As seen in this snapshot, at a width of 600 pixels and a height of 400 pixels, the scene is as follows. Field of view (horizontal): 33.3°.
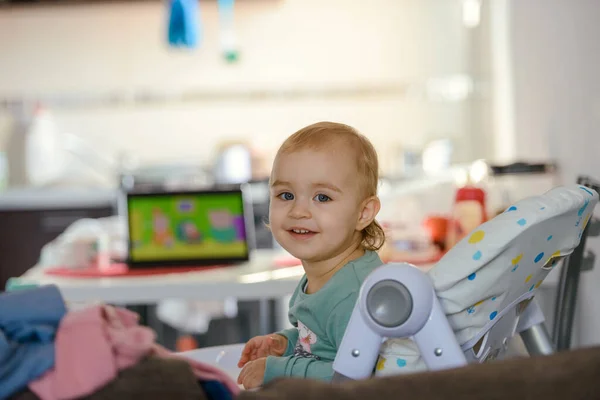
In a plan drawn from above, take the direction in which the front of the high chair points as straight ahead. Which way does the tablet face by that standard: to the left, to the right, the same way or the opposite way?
to the left

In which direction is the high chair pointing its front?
to the viewer's left

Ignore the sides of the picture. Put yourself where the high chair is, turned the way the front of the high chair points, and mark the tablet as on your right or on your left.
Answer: on your right

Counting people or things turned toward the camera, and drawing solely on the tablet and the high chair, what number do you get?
1

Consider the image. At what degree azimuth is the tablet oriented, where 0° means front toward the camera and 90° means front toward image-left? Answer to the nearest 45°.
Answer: approximately 0°

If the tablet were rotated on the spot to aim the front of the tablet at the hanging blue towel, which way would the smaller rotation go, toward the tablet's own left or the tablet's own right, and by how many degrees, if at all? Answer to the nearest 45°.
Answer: approximately 180°

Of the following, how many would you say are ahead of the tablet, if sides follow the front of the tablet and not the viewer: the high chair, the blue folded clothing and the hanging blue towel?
2

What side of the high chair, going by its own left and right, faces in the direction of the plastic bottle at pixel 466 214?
right

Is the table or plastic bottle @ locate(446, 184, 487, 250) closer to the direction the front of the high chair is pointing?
the table

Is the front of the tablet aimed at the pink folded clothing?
yes
